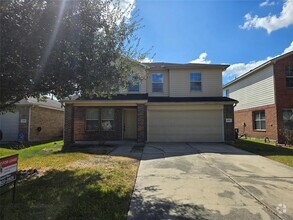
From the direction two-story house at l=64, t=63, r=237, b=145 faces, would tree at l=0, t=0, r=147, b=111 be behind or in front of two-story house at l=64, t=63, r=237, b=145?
in front

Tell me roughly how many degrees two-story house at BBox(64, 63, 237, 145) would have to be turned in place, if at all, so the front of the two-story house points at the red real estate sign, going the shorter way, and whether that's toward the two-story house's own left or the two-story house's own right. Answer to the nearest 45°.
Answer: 0° — it already faces it

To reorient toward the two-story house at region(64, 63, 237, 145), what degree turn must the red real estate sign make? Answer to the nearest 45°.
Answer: approximately 90° to its left

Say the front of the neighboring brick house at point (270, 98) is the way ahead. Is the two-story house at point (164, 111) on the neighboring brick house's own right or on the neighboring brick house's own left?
on the neighboring brick house's own right

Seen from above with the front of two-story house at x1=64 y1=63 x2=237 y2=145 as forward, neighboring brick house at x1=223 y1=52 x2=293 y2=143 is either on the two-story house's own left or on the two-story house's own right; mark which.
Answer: on the two-story house's own left

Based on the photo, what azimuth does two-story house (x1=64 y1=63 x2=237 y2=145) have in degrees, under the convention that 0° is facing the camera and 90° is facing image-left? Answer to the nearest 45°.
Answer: approximately 0°

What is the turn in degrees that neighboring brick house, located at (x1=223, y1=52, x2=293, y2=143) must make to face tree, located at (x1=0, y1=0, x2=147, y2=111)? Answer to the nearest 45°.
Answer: approximately 45° to its right

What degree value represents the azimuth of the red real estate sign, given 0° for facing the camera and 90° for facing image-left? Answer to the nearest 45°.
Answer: approximately 315°

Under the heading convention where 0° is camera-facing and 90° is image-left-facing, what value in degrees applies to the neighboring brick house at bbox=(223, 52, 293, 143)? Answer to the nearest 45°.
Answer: approximately 315°

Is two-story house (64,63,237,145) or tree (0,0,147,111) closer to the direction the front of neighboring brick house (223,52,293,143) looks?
the tree
